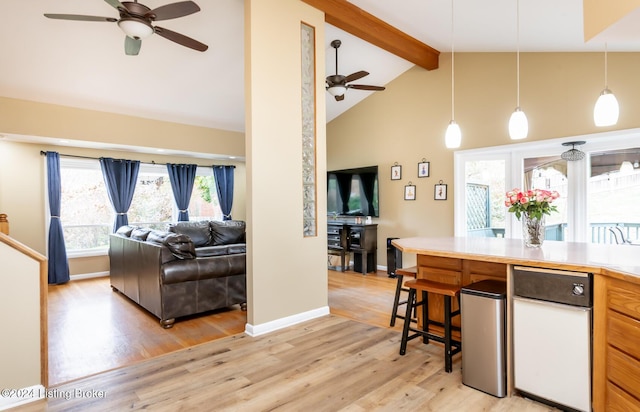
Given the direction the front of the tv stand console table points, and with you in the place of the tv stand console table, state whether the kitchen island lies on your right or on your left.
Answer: on your left

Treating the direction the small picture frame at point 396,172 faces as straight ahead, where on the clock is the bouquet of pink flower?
The bouquet of pink flower is roughly at 10 o'clock from the small picture frame.

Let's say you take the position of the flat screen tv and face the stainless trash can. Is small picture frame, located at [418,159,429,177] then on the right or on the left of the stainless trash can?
left

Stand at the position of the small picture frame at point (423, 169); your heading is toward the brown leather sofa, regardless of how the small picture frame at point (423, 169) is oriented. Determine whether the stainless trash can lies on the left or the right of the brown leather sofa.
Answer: left

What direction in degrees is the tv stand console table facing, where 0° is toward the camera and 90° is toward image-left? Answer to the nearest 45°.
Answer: approximately 45°

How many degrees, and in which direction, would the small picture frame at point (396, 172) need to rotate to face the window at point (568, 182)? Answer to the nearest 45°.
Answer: approximately 90° to its left

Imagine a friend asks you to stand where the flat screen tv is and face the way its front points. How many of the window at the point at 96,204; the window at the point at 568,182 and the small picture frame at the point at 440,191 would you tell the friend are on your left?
2

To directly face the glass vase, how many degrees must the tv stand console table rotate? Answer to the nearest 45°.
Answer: approximately 45° to its left

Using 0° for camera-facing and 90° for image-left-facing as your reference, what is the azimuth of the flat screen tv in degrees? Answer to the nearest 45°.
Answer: approximately 45°
